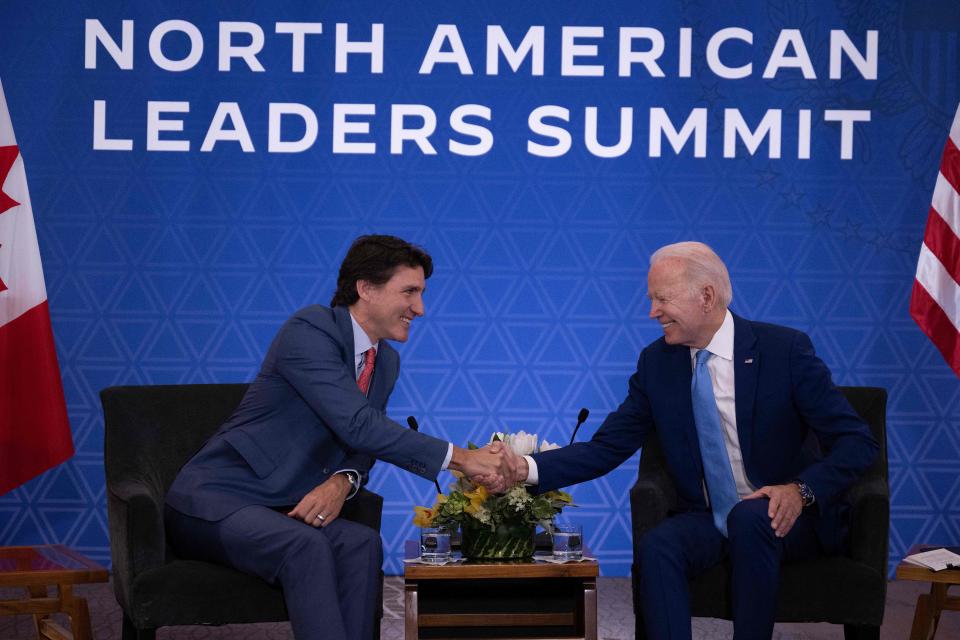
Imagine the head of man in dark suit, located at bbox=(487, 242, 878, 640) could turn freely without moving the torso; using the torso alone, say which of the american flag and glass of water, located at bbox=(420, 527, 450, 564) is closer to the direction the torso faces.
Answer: the glass of water

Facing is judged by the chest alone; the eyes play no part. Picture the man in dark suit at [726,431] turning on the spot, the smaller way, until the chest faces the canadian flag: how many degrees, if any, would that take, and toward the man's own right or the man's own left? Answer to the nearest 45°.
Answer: approximately 45° to the man's own right

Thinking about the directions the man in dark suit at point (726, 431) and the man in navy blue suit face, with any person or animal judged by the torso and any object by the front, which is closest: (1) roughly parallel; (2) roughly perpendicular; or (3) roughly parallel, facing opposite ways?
roughly perpendicular

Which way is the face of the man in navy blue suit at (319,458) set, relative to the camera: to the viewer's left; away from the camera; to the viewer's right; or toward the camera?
to the viewer's right

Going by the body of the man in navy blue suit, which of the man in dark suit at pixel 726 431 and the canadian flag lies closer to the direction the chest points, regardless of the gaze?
the man in dark suit

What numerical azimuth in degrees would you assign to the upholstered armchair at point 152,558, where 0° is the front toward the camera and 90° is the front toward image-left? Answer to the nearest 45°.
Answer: approximately 315°

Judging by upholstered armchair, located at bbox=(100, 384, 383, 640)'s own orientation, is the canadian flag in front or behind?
behind

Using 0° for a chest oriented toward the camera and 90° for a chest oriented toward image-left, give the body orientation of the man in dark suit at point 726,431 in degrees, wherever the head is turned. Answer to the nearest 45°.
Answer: approximately 45°
